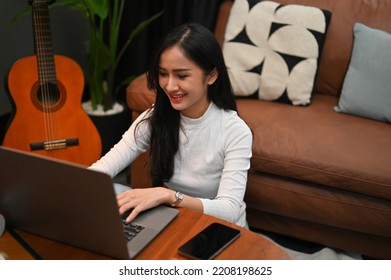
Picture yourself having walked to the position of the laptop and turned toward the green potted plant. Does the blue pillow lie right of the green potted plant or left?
right

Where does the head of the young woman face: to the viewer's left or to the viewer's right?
to the viewer's left

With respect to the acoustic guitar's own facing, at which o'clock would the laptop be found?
The laptop is roughly at 12 o'clock from the acoustic guitar.

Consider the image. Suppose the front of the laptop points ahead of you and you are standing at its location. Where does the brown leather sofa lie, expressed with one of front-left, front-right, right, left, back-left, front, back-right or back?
front

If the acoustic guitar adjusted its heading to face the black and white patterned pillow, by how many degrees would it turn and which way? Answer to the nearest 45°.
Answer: approximately 90° to its left

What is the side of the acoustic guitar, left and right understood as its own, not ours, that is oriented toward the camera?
front

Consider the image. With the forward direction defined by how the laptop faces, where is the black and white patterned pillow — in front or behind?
in front

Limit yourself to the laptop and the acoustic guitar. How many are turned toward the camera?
1

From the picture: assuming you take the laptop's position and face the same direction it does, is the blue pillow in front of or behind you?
in front

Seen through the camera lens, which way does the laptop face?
facing away from the viewer and to the right of the viewer

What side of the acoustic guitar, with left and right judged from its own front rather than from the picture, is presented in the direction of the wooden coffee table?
front
